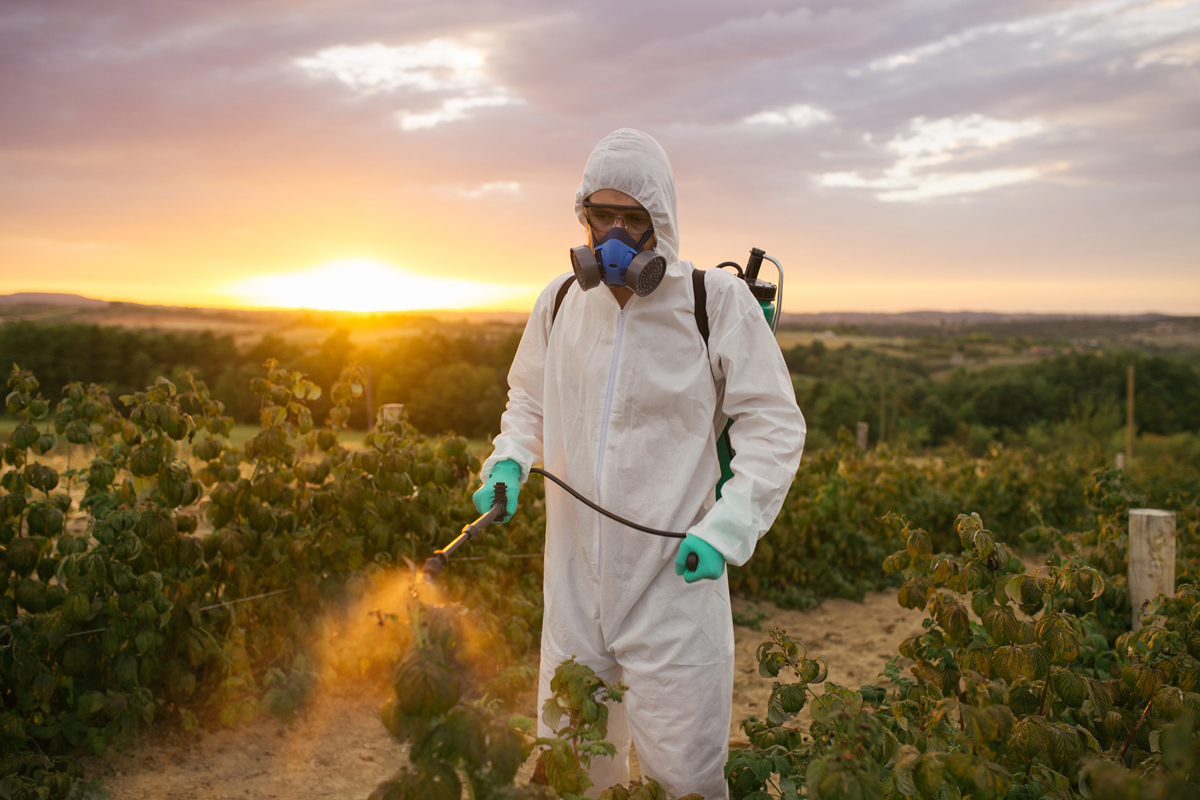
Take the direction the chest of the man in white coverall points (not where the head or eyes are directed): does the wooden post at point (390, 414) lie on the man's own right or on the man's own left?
on the man's own right

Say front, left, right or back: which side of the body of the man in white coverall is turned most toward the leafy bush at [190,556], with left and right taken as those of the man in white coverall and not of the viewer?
right

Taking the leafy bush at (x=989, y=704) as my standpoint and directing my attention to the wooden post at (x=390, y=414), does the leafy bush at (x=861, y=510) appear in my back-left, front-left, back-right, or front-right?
front-right

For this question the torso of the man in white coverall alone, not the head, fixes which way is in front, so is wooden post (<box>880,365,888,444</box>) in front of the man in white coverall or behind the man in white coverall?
behind

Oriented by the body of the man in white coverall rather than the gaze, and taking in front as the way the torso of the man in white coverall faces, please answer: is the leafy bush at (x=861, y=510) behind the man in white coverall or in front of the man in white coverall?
behind

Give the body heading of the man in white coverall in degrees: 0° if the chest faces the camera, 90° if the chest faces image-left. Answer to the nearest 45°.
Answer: approximately 45°

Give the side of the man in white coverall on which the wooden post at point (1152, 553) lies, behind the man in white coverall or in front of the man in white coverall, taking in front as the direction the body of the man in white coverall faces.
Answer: behind

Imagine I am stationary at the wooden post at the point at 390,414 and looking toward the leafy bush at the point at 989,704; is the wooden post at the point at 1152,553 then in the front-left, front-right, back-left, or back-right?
front-left
